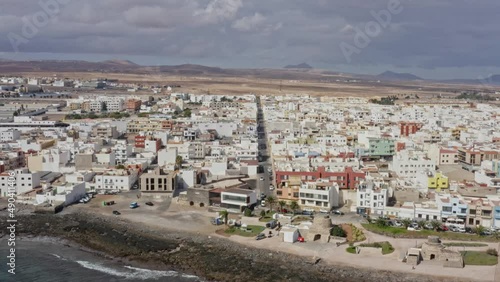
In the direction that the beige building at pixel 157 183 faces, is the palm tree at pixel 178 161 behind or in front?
behind

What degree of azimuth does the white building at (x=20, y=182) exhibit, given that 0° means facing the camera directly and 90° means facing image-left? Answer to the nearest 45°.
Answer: approximately 0°

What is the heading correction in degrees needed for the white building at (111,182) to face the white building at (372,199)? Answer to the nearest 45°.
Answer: approximately 45° to its left

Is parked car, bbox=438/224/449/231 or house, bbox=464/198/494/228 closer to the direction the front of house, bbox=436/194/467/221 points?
the parked car

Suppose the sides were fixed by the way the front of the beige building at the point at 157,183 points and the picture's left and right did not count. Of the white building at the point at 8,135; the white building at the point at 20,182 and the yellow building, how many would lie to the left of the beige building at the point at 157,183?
1

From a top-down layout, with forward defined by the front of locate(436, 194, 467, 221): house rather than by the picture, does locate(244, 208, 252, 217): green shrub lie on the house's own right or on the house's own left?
on the house's own right

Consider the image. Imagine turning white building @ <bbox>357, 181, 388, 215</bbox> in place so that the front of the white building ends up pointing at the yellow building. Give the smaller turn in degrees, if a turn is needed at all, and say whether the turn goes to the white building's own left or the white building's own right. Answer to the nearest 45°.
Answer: approximately 135° to the white building's own left

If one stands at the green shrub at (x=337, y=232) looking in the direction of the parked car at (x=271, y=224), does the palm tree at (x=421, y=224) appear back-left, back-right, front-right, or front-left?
back-right

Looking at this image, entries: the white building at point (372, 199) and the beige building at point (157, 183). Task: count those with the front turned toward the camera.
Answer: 2

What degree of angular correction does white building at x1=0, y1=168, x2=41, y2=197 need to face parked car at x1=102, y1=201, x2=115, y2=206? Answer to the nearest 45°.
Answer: approximately 45° to its left

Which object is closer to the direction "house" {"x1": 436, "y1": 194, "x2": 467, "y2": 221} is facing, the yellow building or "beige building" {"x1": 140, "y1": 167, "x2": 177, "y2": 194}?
the beige building
